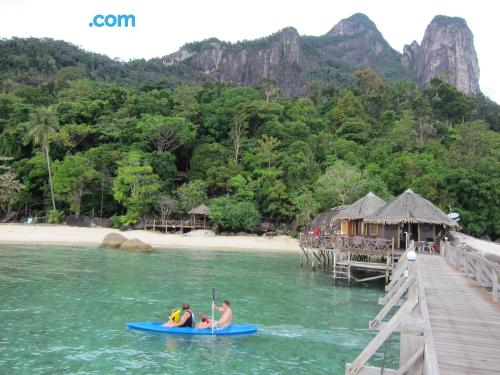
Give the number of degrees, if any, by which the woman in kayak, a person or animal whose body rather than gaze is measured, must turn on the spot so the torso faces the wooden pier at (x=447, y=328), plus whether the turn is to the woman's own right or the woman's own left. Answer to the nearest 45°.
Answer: approximately 135° to the woman's own left

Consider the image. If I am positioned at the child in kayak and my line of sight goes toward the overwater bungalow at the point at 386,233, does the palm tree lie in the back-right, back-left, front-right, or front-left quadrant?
front-left

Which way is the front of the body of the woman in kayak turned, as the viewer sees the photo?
to the viewer's left

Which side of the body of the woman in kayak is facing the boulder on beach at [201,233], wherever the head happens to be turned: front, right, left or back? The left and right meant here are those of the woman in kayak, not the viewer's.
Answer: right

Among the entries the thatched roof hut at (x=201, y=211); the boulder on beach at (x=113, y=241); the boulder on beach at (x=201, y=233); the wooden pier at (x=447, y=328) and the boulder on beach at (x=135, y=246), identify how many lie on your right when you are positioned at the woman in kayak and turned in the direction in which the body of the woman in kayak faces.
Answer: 4

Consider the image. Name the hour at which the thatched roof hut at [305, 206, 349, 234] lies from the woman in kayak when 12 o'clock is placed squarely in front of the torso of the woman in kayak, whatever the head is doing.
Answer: The thatched roof hut is roughly at 4 o'clock from the woman in kayak.

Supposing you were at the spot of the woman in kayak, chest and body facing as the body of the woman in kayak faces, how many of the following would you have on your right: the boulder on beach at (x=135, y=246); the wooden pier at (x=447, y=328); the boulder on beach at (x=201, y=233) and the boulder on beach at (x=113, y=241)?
3

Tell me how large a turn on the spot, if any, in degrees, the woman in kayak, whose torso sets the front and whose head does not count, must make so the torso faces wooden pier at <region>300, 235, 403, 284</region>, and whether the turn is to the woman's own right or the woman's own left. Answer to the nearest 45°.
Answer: approximately 135° to the woman's own right

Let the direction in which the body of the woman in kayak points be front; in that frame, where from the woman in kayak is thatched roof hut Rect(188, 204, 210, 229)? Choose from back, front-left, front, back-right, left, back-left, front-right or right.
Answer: right

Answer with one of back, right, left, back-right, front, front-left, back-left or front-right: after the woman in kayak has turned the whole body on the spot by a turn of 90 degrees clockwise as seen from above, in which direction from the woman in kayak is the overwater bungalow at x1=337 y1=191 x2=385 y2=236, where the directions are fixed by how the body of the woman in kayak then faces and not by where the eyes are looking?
front-right

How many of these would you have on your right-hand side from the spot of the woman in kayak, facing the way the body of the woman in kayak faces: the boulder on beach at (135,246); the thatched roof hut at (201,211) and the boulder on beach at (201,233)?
3

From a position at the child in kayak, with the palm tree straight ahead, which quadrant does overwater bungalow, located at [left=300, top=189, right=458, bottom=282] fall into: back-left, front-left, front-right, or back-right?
front-right

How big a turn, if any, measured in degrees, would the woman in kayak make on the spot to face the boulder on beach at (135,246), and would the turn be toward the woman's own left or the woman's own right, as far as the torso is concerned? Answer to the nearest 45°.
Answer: approximately 90° to the woman's own right

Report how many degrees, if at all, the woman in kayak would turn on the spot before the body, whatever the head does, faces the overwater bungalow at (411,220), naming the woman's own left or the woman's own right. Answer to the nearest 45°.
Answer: approximately 135° to the woman's own right
